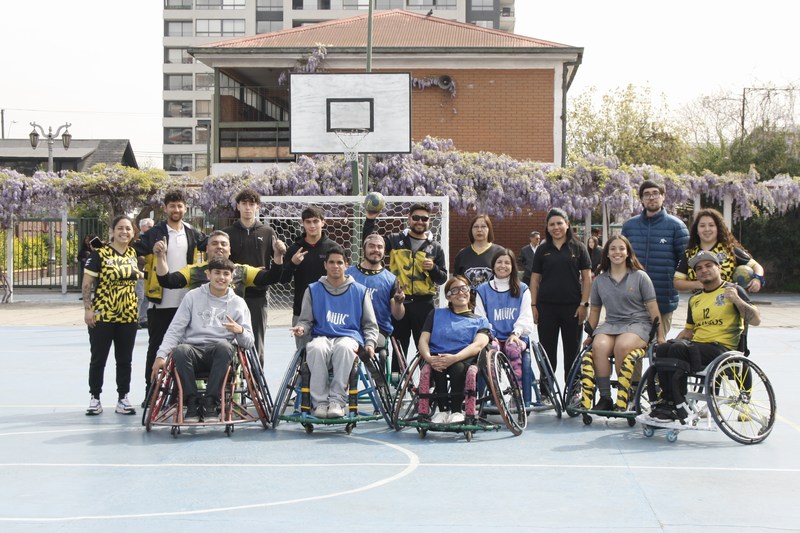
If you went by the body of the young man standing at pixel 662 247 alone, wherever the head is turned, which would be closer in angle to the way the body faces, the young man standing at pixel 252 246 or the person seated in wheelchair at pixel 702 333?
the person seated in wheelchair

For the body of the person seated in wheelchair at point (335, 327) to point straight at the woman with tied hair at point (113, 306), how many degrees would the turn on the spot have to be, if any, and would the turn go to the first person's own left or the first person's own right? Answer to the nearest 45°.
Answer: approximately 90° to the first person's own right

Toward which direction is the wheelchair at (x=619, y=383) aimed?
toward the camera

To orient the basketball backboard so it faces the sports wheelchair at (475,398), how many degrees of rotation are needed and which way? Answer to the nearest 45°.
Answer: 0° — it already faces it

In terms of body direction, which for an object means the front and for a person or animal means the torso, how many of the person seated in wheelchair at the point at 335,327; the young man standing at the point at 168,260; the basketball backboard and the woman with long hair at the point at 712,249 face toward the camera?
4

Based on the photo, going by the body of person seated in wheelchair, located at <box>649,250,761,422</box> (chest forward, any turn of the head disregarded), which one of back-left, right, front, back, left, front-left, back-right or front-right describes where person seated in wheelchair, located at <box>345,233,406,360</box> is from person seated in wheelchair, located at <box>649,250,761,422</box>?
front-right

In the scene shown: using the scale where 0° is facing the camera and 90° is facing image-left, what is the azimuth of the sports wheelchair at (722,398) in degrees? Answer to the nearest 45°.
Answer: approximately 45°

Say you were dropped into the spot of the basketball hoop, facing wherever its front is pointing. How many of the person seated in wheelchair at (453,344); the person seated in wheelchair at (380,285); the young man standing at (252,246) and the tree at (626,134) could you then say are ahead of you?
3

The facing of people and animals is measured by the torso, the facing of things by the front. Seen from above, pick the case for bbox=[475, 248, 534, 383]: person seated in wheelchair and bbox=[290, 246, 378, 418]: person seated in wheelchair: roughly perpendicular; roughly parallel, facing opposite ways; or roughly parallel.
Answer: roughly parallel

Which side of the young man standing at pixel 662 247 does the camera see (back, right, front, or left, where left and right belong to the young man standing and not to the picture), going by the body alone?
front

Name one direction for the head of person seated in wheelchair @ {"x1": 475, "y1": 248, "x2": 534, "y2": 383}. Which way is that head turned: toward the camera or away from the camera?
toward the camera

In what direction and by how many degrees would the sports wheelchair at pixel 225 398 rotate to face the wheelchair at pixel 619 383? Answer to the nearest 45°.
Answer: approximately 90° to its left

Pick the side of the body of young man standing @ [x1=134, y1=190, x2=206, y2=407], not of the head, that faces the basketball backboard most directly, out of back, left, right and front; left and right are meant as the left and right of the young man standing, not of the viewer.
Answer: back

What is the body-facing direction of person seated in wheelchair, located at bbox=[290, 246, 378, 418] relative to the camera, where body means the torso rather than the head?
toward the camera

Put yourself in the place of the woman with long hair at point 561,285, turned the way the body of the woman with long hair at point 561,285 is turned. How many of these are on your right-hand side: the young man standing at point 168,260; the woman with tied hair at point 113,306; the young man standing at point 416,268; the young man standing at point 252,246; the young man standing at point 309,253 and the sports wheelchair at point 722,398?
5

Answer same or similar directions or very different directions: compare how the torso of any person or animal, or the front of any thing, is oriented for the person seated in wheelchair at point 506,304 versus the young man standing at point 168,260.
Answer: same or similar directions

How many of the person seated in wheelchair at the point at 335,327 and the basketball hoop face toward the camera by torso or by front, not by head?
2

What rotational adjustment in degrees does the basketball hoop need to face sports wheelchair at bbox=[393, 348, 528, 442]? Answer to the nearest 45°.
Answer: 0° — it already faces it

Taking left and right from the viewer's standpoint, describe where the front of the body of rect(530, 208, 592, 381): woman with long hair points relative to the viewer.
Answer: facing the viewer

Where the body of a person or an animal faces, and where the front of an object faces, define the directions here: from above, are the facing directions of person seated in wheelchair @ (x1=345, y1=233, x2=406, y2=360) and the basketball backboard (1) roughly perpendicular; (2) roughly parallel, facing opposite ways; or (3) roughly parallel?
roughly parallel

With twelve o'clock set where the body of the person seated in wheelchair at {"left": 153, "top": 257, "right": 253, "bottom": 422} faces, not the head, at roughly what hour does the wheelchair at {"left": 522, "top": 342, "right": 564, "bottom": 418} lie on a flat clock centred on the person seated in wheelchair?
The wheelchair is roughly at 9 o'clock from the person seated in wheelchair.
